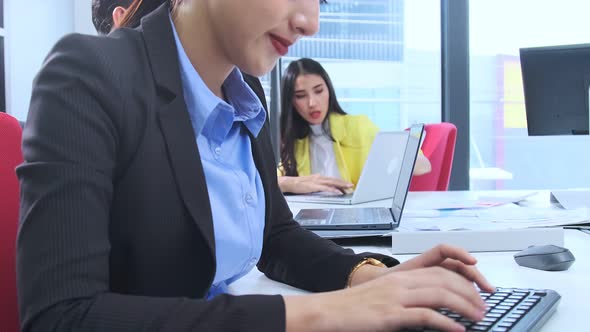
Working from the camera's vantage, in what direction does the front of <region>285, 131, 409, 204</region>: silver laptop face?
facing away from the viewer and to the left of the viewer

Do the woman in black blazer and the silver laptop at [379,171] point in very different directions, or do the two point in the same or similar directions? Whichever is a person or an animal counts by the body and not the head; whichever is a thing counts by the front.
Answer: very different directions

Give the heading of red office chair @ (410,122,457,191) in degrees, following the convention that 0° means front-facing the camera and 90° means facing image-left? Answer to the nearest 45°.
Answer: approximately 45°

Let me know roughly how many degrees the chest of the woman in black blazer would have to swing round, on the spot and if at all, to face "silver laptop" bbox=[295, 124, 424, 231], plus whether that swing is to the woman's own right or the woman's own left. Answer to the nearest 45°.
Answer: approximately 90° to the woman's own left

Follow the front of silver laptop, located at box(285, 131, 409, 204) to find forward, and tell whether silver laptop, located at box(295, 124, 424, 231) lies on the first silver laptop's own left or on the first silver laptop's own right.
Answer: on the first silver laptop's own left

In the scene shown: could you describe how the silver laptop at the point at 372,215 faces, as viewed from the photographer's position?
facing to the left of the viewer

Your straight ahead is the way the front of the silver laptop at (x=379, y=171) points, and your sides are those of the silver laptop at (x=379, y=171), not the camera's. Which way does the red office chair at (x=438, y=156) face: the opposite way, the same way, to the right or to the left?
to the left

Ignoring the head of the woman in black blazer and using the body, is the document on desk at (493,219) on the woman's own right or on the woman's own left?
on the woman's own left

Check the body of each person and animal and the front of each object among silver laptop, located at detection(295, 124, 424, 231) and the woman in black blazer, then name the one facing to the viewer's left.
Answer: the silver laptop

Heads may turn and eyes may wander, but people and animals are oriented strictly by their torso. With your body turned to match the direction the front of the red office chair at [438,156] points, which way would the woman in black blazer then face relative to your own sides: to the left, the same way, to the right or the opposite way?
to the left

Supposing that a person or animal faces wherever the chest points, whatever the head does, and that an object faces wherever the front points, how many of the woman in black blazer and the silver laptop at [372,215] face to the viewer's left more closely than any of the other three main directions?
1
